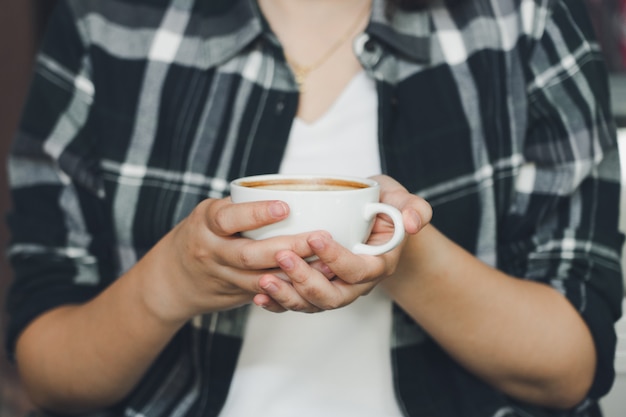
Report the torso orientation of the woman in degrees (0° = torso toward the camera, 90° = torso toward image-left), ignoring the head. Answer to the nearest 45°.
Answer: approximately 0°
